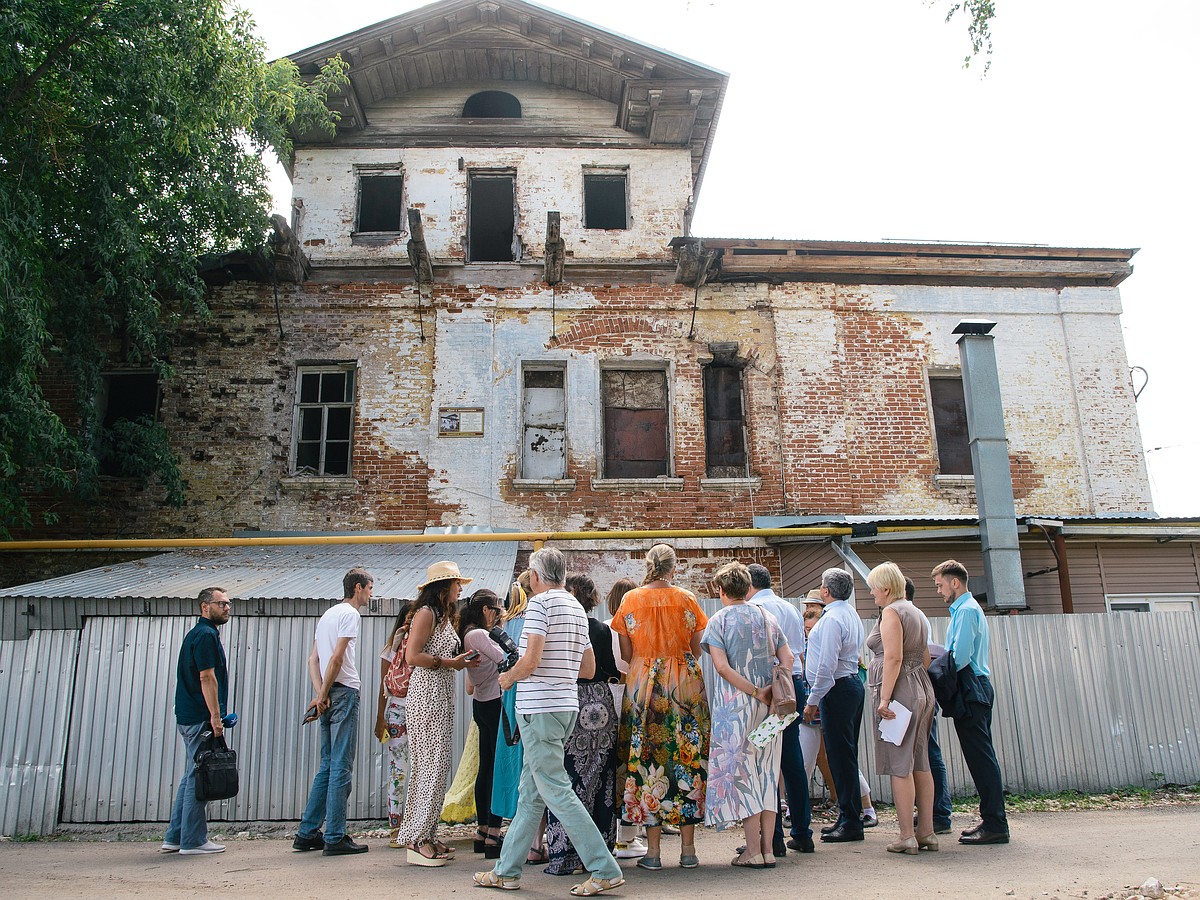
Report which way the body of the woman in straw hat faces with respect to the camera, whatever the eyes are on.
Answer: to the viewer's right

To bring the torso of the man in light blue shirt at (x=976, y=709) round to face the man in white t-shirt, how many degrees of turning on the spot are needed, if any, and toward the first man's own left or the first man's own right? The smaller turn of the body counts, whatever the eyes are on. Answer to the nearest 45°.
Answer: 0° — they already face them

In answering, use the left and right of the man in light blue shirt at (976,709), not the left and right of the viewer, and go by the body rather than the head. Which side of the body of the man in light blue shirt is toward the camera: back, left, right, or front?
left

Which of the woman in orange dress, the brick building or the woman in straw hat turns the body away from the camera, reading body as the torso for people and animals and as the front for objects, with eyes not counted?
the woman in orange dress

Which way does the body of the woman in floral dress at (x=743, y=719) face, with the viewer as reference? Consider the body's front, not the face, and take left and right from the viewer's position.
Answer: facing away from the viewer and to the left of the viewer

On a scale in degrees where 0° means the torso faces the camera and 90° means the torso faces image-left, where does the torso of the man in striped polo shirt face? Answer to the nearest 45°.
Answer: approximately 135°

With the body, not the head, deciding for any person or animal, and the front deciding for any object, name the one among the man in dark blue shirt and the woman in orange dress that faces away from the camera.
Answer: the woman in orange dress

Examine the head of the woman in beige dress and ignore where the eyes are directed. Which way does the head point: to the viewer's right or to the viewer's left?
to the viewer's left

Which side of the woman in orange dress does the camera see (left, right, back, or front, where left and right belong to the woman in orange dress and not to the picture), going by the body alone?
back

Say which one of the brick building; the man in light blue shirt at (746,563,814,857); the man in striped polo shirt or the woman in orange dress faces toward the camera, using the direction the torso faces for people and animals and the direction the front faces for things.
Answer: the brick building

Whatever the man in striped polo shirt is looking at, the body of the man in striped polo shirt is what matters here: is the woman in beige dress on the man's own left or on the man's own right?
on the man's own right

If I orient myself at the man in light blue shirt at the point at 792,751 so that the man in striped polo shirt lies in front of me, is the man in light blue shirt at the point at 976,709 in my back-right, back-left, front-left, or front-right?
back-left

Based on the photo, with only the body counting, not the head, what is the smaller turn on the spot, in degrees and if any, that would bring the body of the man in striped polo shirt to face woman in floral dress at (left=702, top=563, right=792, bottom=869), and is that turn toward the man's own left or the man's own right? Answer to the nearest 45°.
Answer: approximately 90° to the man's own right

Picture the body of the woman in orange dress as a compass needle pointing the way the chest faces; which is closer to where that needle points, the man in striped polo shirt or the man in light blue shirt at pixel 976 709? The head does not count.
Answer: the man in light blue shirt

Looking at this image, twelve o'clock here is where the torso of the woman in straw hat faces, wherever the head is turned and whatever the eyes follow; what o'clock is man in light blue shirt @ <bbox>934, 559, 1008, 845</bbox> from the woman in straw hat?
The man in light blue shirt is roughly at 12 o'clock from the woman in straw hat.

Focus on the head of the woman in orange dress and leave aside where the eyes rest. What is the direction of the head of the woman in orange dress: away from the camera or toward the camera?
away from the camera

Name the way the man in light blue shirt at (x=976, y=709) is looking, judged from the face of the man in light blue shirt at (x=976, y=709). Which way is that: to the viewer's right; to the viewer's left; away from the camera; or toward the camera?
to the viewer's left
